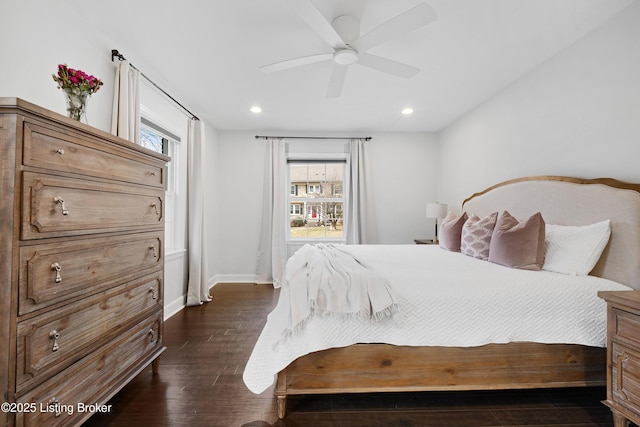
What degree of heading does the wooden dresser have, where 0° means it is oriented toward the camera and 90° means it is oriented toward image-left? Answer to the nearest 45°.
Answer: approximately 315°

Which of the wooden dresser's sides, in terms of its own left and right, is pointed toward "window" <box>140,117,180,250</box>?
left

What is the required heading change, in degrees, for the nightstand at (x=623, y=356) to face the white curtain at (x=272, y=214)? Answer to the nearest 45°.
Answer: approximately 45° to its right

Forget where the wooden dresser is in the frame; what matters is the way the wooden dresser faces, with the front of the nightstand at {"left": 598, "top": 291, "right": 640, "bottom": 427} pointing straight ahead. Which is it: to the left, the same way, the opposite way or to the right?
the opposite way

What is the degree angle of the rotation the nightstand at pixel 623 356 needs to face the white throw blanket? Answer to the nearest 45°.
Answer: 0° — it already faces it

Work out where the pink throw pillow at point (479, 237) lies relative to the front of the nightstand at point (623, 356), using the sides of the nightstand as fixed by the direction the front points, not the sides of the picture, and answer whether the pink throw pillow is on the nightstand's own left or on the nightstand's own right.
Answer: on the nightstand's own right

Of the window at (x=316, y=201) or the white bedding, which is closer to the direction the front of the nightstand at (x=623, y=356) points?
the white bedding

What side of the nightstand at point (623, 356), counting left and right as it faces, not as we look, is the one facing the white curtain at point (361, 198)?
right

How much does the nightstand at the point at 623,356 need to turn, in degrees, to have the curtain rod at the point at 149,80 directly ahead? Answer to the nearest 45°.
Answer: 0° — it already faces it

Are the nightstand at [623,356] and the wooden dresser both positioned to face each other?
yes
